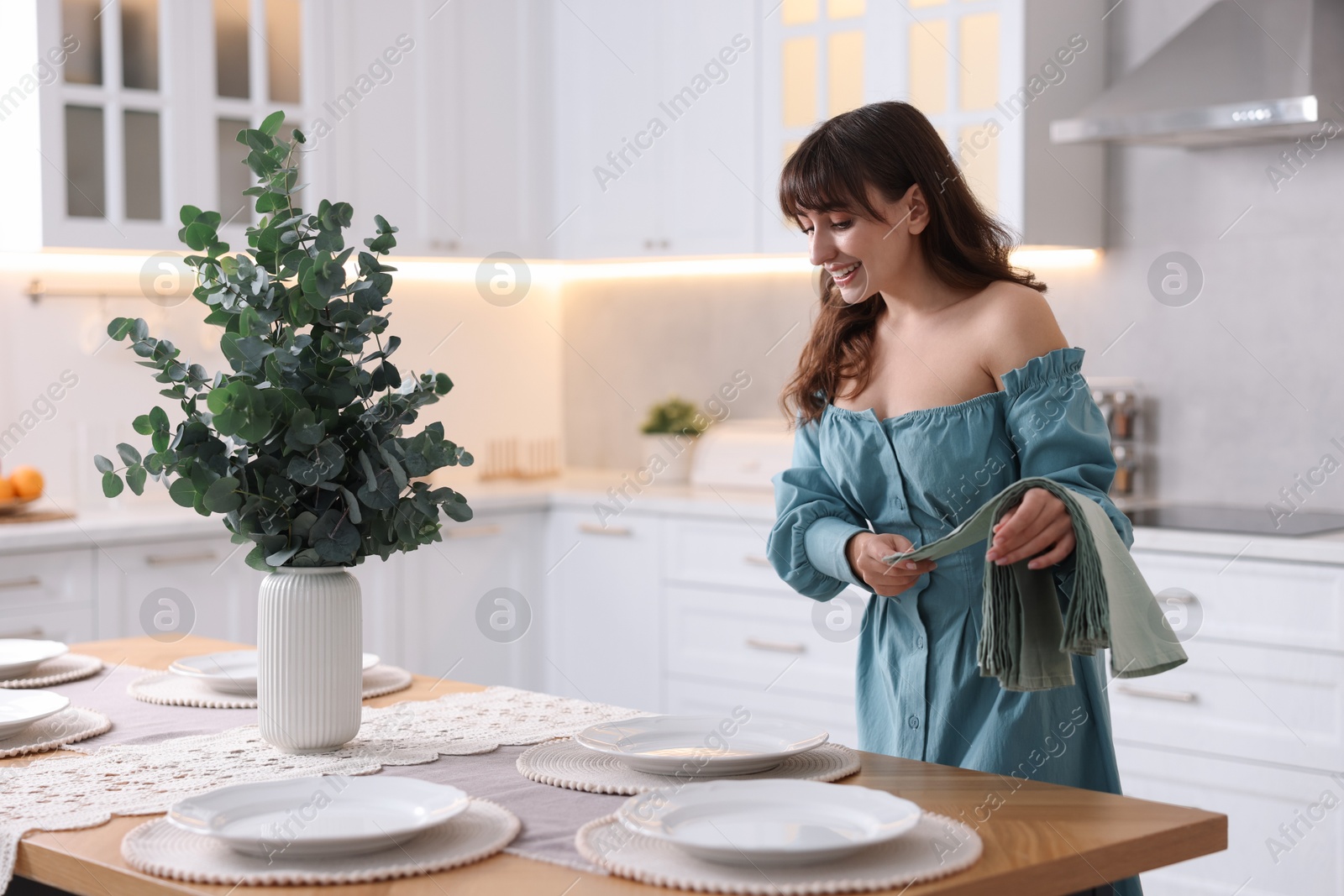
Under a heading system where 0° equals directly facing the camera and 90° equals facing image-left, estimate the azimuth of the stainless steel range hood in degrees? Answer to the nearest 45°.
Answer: approximately 45°

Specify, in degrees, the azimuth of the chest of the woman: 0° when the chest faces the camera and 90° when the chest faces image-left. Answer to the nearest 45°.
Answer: approximately 45°

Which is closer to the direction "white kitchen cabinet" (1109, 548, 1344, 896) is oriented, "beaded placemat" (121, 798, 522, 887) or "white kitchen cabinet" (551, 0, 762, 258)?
the beaded placemat

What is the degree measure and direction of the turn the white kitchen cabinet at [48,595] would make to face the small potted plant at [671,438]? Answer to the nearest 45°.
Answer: approximately 45° to its left
